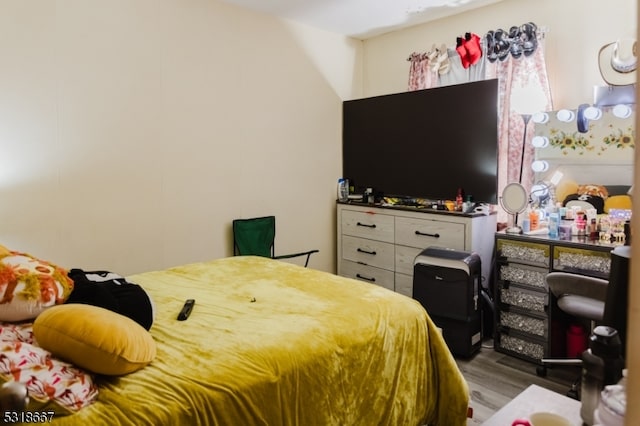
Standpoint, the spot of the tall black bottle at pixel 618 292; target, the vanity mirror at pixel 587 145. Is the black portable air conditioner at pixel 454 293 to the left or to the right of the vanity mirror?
left

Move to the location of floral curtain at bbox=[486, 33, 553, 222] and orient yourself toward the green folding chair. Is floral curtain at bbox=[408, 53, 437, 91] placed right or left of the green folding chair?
right
